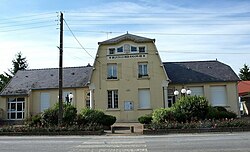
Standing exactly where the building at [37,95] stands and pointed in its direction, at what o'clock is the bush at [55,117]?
The bush is roughly at 12 o'clock from the building.

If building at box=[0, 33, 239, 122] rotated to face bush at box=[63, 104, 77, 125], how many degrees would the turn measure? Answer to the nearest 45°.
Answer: approximately 45° to its right

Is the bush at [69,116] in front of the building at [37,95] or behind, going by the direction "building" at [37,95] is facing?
in front

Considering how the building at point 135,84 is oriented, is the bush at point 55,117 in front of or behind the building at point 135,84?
in front

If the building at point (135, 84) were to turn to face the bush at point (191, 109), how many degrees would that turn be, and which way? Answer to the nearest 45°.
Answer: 0° — it already faces it

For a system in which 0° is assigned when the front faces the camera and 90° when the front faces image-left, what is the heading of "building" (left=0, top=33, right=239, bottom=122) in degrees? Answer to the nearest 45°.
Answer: approximately 0°

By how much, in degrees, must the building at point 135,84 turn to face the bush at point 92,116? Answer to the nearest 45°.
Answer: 0° — it already faces it
